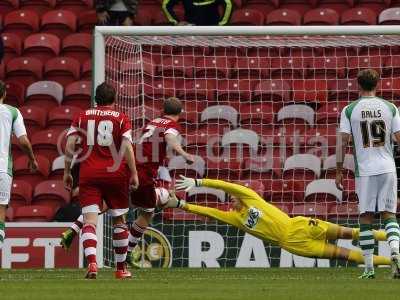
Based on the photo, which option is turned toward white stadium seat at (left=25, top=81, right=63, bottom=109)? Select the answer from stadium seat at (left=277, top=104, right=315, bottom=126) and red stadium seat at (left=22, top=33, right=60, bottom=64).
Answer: red stadium seat at (left=22, top=33, right=60, bottom=64)

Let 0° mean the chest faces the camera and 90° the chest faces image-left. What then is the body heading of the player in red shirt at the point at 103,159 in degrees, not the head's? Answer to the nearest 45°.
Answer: approximately 180°

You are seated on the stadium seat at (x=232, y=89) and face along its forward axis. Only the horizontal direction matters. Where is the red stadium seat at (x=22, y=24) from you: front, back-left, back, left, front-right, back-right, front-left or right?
back-right

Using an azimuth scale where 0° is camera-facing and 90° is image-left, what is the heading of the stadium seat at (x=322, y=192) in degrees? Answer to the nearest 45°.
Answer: approximately 0°

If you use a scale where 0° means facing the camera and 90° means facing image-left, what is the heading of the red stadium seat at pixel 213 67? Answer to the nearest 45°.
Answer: approximately 0°

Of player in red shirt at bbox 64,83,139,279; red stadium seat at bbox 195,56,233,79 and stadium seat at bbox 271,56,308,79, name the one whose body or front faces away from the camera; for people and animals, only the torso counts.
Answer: the player in red shirt

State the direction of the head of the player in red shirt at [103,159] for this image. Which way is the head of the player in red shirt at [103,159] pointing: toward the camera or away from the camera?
away from the camera

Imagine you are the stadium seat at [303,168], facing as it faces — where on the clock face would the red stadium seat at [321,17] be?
The red stadium seat is roughly at 6 o'clock from the stadium seat.
